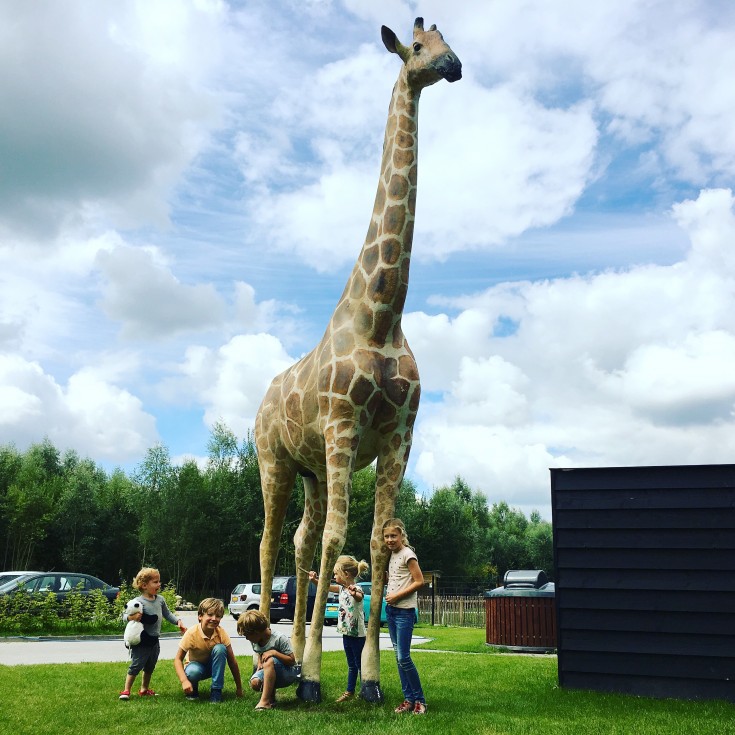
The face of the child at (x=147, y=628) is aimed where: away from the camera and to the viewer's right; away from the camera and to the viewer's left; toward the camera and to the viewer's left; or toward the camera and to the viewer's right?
toward the camera and to the viewer's right

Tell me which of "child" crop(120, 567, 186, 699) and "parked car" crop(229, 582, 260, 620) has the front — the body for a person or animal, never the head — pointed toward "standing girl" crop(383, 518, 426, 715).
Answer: the child

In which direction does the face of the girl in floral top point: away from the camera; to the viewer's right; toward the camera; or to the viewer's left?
to the viewer's left

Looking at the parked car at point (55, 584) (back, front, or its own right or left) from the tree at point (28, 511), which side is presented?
right

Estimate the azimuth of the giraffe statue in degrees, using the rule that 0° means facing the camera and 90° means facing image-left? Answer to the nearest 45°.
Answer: approximately 315°

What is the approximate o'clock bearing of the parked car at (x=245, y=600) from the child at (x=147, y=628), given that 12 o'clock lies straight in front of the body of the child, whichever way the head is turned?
The parked car is roughly at 8 o'clock from the child.

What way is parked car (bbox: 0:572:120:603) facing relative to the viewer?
to the viewer's left

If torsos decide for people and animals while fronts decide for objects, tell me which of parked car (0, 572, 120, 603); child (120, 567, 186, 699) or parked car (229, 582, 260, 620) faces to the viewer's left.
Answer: parked car (0, 572, 120, 603)

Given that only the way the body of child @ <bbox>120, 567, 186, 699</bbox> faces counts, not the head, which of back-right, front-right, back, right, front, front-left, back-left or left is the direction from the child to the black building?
front-left

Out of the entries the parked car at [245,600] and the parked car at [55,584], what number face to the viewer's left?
1

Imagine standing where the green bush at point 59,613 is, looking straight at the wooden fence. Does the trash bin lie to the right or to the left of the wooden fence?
right

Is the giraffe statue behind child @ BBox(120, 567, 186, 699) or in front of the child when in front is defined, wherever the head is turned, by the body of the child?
in front

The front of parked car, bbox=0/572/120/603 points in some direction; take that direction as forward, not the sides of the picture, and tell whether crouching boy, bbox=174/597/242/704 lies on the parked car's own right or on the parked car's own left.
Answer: on the parked car's own left

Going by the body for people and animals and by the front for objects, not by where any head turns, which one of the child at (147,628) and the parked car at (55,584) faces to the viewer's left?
the parked car

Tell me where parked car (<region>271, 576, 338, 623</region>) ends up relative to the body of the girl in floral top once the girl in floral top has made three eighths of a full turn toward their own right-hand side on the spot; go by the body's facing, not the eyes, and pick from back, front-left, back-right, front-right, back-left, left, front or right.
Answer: front

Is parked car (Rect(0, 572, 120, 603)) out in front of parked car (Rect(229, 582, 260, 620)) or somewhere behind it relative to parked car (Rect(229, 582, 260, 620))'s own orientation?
behind
